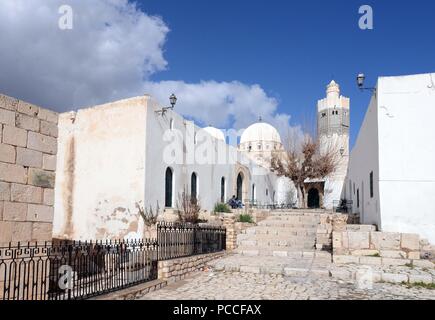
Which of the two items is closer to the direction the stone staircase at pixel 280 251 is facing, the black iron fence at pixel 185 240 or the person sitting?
the black iron fence

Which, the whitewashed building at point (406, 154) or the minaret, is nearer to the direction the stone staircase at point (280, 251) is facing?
the whitewashed building

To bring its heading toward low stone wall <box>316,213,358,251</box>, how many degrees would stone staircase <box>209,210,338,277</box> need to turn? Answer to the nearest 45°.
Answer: approximately 135° to its left

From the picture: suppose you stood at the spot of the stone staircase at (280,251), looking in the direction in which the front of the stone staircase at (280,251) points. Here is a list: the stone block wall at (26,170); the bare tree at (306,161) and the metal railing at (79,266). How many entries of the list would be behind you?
1

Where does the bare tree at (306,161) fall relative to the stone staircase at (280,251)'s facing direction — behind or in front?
behind

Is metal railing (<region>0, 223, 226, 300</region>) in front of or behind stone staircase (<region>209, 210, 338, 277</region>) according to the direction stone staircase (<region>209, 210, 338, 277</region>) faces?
in front

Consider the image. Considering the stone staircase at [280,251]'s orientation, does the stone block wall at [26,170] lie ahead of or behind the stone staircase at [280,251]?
ahead

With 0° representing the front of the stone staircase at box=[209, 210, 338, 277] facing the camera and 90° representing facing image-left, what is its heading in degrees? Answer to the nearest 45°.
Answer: approximately 0°
